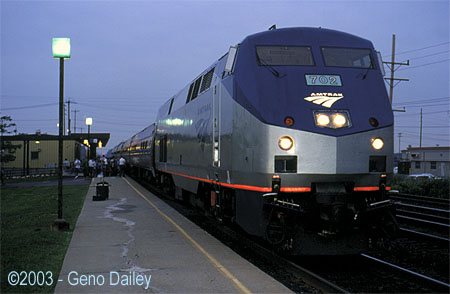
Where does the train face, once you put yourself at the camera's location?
facing the viewer and to the right of the viewer

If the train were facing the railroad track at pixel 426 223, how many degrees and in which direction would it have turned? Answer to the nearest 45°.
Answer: approximately 90° to its left

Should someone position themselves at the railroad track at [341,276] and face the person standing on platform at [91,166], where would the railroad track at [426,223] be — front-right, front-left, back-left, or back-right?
front-right

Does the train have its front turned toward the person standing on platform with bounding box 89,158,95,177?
no
